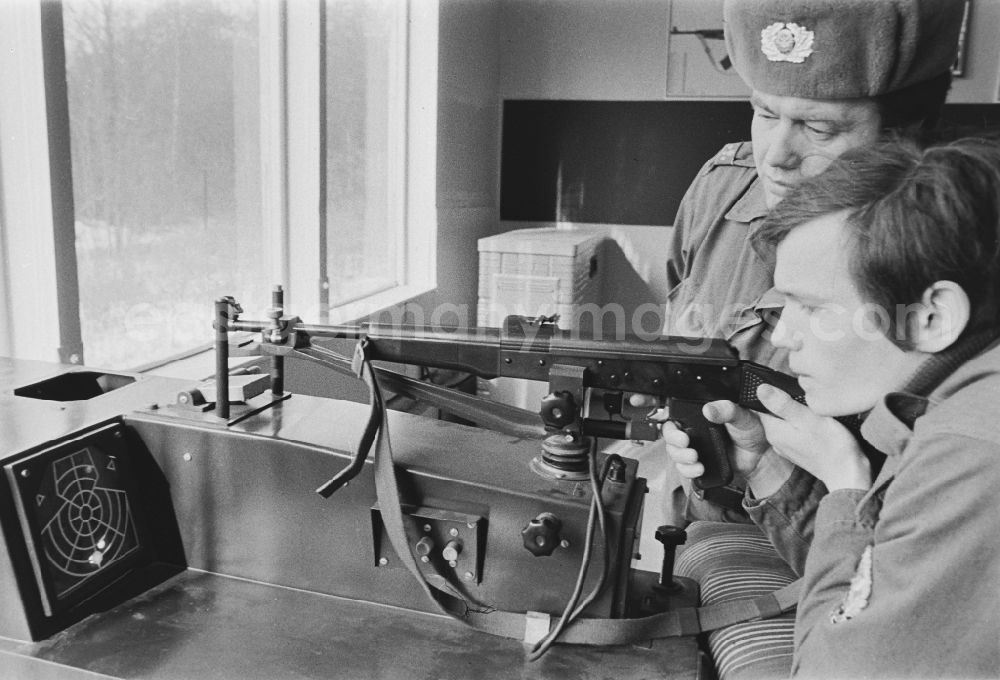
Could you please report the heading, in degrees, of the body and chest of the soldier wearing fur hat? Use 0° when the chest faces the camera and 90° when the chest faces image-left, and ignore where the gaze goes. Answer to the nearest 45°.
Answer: approximately 45°

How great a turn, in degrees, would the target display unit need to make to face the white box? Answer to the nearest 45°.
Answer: approximately 90° to its left

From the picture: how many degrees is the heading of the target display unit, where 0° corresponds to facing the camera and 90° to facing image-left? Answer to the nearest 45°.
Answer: approximately 315°

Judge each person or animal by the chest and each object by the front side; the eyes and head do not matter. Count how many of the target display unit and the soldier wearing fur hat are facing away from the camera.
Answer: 0

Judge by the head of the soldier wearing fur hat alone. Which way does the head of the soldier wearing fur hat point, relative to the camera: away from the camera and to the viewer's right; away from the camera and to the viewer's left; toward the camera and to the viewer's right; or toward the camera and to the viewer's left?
toward the camera and to the viewer's left

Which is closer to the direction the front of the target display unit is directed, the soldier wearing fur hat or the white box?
the soldier wearing fur hat

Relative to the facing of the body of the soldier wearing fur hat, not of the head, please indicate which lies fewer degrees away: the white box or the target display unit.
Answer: the target display unit

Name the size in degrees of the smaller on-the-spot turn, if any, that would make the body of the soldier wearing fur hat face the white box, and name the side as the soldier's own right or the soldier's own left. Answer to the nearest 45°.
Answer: approximately 90° to the soldier's own right

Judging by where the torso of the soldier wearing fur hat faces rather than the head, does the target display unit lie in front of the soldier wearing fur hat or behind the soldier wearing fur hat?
in front
